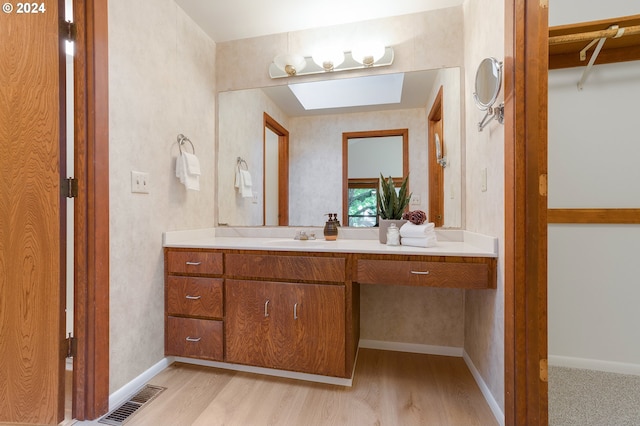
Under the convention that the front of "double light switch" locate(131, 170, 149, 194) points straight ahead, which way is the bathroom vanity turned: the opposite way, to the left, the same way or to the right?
to the right

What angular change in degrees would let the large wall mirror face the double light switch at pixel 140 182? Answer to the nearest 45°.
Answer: approximately 45° to its right

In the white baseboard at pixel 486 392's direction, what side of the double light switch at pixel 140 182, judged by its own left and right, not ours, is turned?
front

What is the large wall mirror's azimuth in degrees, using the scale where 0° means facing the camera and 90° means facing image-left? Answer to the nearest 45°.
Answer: approximately 0°

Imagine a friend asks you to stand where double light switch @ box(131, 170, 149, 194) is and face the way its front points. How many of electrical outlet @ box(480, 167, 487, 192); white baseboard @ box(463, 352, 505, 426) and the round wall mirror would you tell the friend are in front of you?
3

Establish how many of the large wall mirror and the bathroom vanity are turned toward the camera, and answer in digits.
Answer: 2

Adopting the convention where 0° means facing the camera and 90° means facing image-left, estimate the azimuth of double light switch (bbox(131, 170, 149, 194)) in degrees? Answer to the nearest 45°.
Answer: approximately 315°

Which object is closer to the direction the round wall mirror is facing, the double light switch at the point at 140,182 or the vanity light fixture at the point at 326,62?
the double light switch

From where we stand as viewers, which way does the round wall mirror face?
facing the viewer and to the left of the viewer

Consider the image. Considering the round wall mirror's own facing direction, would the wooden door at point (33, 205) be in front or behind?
in front
